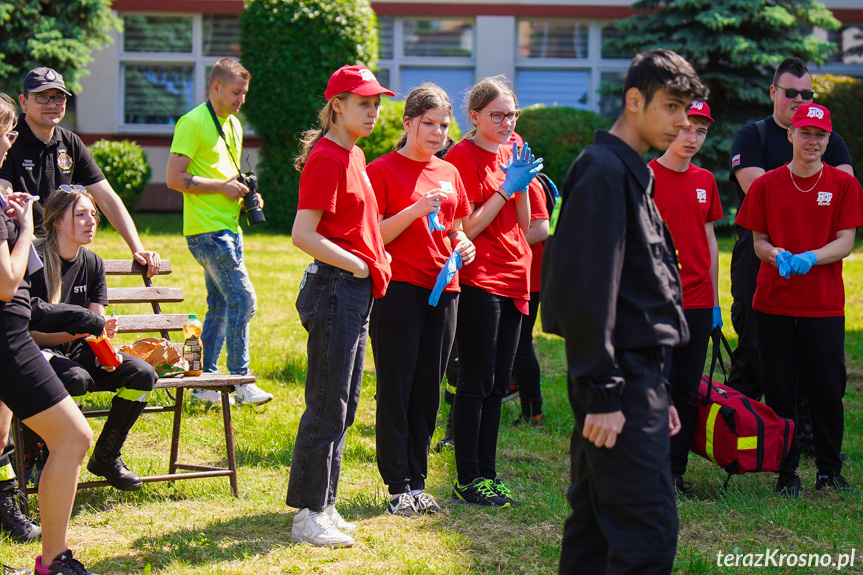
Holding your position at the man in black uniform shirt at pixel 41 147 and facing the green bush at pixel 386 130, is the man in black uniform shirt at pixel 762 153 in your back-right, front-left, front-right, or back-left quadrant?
front-right

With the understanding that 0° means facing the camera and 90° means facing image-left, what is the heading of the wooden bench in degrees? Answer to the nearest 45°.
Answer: approximately 315°

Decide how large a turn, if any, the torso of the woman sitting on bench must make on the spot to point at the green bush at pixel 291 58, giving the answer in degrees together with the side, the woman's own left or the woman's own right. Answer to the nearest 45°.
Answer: approximately 135° to the woman's own left

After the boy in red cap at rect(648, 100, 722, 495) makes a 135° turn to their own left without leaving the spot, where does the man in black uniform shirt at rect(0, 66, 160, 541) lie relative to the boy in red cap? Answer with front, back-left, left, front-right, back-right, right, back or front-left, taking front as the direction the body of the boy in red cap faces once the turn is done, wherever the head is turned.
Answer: back-left

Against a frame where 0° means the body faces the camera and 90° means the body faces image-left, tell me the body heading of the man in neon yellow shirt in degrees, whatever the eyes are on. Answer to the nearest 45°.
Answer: approximately 315°

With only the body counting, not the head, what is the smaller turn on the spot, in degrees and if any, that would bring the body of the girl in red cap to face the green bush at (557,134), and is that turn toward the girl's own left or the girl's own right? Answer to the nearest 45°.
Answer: approximately 90° to the girl's own left

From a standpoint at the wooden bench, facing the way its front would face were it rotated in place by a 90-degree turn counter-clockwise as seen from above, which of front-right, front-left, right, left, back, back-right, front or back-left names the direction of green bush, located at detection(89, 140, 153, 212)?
front-left

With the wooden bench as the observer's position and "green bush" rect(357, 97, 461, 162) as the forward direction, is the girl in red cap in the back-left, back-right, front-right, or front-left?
back-right

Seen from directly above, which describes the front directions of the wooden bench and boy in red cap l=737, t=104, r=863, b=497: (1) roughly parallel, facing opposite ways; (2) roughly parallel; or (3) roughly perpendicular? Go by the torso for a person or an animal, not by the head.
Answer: roughly perpendicular

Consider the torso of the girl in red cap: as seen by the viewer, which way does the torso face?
to the viewer's right

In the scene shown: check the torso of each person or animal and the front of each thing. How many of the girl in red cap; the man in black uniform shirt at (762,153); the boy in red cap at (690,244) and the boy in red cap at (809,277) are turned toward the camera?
3
